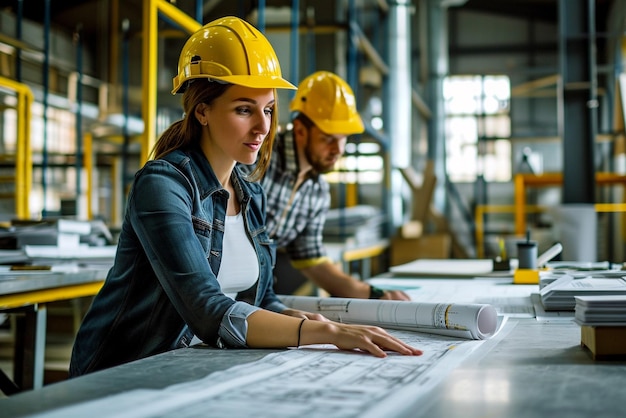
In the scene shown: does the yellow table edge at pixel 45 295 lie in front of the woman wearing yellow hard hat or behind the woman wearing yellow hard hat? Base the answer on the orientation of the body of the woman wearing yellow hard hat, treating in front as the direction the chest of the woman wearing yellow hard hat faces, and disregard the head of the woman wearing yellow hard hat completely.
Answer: behind

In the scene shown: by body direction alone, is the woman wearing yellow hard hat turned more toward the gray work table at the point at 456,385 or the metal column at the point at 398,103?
the gray work table

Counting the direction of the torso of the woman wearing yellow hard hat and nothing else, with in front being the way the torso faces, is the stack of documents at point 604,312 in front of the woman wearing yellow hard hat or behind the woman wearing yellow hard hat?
in front

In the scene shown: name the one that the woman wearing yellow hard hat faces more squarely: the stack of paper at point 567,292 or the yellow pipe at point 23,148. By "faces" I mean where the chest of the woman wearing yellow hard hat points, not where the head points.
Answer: the stack of paper

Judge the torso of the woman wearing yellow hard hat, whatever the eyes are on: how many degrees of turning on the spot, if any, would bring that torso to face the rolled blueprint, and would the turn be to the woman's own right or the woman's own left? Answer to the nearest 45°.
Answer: approximately 45° to the woman's own left

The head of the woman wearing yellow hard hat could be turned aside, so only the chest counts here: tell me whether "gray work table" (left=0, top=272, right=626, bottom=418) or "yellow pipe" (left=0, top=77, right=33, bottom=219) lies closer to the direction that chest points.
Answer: the gray work table

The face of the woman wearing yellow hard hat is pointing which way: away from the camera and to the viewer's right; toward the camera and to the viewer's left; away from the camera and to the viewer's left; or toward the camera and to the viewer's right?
toward the camera and to the viewer's right

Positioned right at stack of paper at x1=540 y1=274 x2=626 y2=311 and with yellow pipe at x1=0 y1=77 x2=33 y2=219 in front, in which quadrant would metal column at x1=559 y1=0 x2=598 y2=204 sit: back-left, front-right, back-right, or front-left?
front-right
